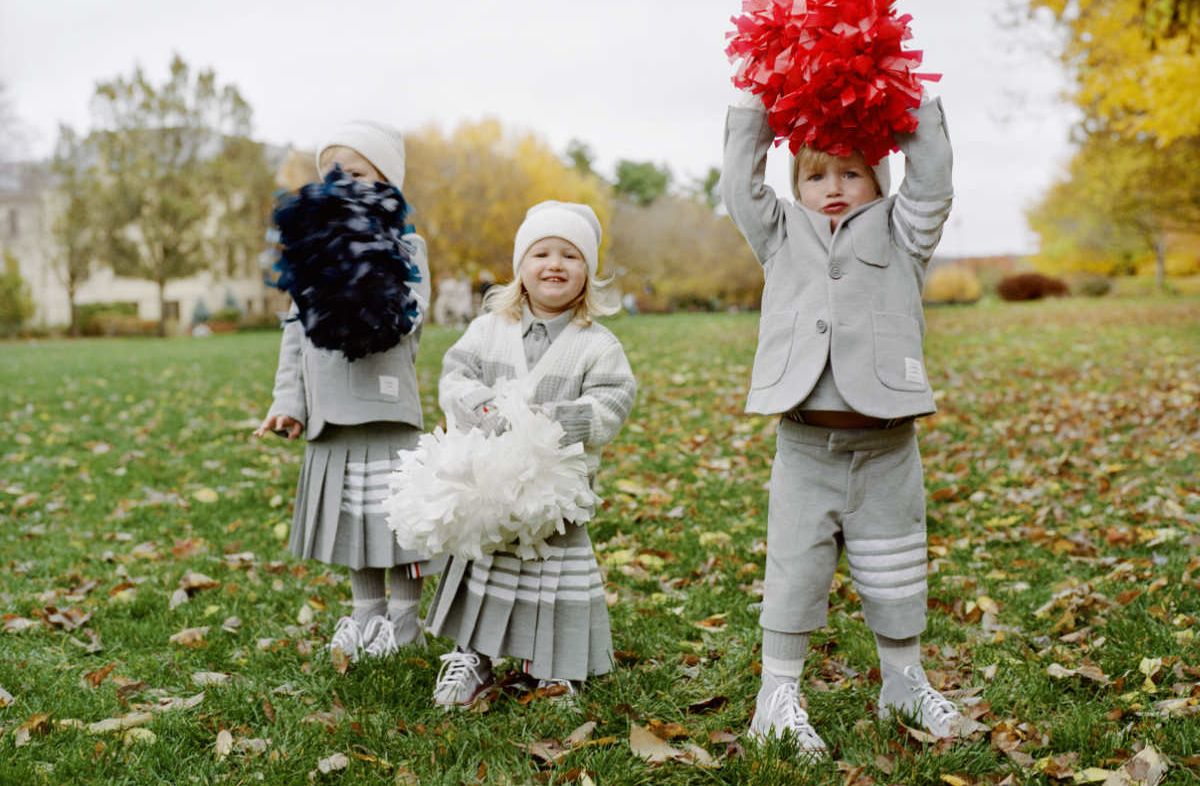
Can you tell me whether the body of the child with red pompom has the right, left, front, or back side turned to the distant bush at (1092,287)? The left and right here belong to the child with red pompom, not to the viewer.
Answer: back

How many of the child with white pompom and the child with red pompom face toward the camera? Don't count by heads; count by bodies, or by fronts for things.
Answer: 2

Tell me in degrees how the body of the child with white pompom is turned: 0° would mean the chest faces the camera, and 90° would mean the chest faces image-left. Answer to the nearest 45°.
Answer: approximately 0°

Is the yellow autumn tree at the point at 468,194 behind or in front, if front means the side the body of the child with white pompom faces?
behind

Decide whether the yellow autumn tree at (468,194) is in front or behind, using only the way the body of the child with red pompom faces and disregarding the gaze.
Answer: behind

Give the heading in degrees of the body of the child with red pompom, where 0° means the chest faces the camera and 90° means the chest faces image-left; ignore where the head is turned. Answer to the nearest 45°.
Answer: approximately 0°
